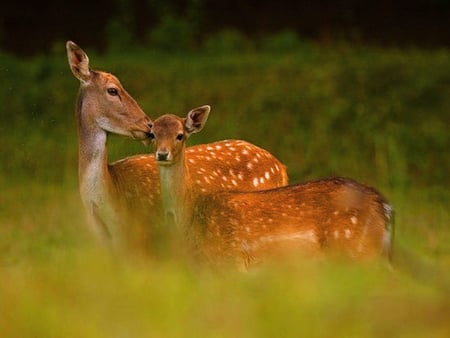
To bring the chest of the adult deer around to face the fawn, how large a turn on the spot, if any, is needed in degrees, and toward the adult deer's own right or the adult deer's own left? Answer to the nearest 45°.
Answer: approximately 135° to the adult deer's own left

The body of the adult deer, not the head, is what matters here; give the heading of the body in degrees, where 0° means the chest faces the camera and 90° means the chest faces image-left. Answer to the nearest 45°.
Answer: approximately 90°

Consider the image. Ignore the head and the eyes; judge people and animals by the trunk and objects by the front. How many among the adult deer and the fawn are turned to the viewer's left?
2

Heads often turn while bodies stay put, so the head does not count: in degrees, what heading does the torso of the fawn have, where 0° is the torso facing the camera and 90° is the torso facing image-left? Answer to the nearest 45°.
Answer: approximately 90°
